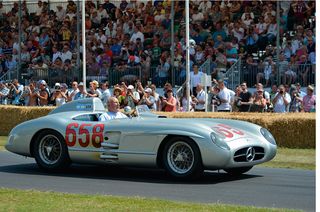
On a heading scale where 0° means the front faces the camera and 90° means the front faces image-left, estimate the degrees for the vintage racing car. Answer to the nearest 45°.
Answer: approximately 315°

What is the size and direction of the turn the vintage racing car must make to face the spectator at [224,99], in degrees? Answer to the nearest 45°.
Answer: approximately 135° to its left

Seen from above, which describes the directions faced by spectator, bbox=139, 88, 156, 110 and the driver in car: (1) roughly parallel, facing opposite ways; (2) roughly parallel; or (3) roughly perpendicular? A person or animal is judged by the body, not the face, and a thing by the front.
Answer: roughly perpendicular

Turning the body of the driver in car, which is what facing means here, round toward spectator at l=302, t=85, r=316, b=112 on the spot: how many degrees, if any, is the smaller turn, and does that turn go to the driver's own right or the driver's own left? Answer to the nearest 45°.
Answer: approximately 90° to the driver's own left

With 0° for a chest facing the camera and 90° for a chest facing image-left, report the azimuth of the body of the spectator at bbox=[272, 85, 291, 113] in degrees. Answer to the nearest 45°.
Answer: approximately 0°

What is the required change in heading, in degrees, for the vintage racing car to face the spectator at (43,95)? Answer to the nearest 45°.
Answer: approximately 135° to its left

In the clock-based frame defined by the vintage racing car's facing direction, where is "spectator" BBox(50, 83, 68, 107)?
The spectator is roughly at 7 o'clock from the vintage racing car.

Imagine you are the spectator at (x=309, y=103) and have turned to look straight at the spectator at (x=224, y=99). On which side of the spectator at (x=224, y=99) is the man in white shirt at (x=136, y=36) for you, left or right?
right

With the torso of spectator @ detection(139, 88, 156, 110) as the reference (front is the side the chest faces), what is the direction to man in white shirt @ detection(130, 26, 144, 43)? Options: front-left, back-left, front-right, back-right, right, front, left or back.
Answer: back-right

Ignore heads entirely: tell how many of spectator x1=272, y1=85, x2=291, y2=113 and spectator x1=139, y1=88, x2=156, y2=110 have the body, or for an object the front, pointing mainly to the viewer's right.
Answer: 0

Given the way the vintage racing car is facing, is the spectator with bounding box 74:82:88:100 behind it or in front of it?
behind

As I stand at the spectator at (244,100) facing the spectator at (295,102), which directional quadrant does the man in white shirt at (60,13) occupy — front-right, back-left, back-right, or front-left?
back-left

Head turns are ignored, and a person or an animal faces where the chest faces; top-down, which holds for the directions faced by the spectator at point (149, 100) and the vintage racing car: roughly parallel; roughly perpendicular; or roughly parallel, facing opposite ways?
roughly perpendicular

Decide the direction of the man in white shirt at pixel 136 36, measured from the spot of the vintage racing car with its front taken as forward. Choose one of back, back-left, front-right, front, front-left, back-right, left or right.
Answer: back-left
